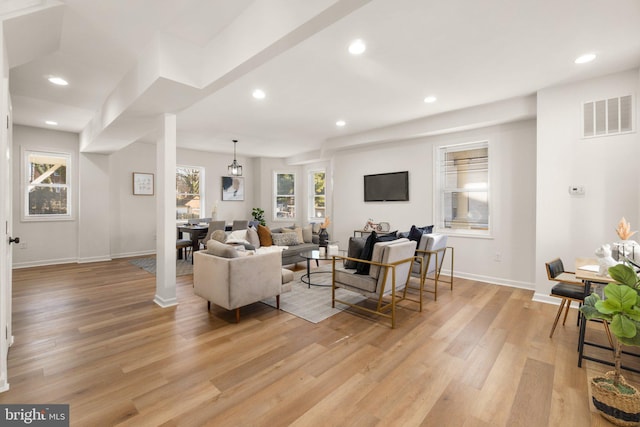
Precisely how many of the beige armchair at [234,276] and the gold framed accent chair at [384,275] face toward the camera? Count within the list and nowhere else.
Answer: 0

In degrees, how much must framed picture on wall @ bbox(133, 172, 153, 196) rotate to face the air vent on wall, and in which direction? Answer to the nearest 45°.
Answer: approximately 45° to its left

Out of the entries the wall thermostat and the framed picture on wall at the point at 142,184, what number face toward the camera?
2

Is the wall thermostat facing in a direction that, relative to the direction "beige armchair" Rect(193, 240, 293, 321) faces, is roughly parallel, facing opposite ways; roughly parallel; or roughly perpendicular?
roughly parallel, facing opposite ways

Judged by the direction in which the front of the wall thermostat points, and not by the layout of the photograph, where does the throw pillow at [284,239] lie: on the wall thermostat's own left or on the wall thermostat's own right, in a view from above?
on the wall thermostat's own right

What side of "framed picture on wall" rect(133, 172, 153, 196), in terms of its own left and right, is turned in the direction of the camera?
front

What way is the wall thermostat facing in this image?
toward the camera

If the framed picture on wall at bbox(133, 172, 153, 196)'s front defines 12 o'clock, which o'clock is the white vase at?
The white vase is roughly at 11 o'clock from the framed picture on wall.

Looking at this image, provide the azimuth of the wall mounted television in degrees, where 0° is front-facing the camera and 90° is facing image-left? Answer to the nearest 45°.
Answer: approximately 45°

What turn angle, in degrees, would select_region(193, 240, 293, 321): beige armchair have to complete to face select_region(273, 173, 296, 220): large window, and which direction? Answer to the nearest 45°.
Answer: approximately 45° to its left

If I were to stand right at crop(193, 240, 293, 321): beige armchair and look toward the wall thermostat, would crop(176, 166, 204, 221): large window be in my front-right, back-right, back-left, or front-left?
back-left

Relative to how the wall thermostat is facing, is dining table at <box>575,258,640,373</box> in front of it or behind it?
in front

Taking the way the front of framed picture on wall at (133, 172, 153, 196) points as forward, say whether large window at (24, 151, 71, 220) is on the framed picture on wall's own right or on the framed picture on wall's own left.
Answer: on the framed picture on wall's own right

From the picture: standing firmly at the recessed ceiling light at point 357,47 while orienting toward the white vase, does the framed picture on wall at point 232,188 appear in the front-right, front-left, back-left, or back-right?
back-left

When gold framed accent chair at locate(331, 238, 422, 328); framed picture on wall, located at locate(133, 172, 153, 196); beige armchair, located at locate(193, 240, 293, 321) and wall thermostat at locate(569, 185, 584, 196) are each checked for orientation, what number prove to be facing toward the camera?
2

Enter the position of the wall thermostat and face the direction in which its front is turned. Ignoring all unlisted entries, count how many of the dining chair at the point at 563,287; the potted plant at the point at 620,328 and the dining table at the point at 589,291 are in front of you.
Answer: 3

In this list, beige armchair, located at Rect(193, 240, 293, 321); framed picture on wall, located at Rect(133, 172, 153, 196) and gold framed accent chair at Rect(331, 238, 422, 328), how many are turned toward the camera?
1

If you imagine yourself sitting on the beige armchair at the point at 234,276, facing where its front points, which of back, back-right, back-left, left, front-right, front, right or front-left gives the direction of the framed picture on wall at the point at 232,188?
front-left

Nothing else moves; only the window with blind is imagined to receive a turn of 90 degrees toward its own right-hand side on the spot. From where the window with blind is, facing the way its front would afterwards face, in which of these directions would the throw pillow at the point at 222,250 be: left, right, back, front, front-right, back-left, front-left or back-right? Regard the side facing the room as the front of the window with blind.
left
